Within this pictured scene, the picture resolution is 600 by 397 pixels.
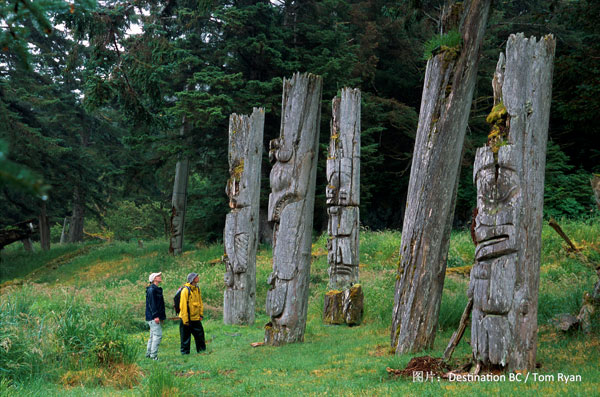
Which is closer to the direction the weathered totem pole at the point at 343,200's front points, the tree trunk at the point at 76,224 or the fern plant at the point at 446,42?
the fern plant

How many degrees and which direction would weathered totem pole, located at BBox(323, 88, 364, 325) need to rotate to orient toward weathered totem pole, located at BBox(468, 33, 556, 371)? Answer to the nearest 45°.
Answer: approximately 45° to its left

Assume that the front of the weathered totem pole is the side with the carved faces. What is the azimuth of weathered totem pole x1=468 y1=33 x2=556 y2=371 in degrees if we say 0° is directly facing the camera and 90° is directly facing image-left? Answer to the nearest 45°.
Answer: approximately 45°

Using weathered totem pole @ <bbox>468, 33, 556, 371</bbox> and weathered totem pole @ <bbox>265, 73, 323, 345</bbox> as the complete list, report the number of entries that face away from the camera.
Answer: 0

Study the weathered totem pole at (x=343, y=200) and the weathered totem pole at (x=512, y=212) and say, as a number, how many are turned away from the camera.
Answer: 0

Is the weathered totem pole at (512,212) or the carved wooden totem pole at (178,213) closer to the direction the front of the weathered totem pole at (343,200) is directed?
the weathered totem pole

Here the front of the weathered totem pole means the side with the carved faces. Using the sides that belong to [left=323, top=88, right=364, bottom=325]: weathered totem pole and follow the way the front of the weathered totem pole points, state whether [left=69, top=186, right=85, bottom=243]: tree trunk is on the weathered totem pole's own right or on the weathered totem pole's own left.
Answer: on the weathered totem pole's own right

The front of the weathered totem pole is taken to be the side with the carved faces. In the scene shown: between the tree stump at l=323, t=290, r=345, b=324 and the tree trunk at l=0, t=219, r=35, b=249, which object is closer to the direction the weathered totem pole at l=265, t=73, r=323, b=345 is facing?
the tree trunk

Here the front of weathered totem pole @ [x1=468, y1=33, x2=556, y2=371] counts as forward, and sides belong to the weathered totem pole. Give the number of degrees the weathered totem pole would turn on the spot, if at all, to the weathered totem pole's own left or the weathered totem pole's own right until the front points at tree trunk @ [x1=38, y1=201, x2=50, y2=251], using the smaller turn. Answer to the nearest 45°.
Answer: approximately 90° to the weathered totem pole's own right

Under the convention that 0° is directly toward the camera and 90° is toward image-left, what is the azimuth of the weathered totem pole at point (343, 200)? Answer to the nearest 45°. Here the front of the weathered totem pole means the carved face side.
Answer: approximately 45°
